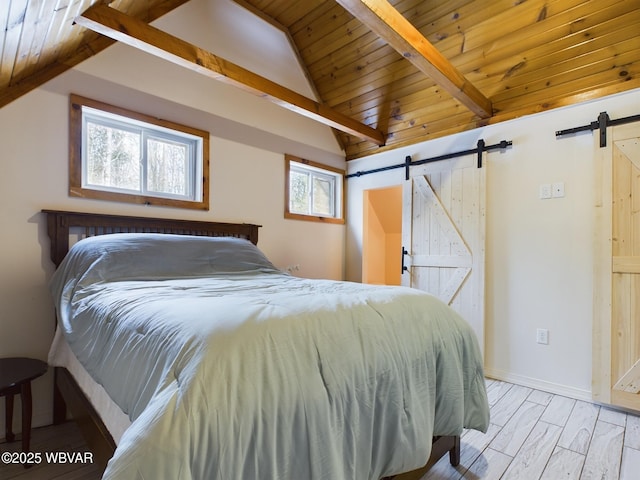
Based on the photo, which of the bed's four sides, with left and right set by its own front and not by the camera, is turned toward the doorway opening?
left

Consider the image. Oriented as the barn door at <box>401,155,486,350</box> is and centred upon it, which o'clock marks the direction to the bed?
The bed is roughly at 11 o'clock from the barn door.

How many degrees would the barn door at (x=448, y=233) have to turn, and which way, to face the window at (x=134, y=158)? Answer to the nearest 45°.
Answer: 0° — it already faces it

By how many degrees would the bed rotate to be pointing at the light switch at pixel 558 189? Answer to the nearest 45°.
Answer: approximately 90° to its left

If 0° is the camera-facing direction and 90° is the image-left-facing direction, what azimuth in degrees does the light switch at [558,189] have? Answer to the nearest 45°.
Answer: approximately 45°

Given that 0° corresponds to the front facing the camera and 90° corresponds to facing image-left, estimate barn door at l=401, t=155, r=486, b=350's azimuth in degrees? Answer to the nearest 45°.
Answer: approximately 45°

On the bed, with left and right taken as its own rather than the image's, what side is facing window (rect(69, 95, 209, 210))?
back

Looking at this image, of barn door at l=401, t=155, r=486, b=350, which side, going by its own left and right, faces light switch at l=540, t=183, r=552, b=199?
left

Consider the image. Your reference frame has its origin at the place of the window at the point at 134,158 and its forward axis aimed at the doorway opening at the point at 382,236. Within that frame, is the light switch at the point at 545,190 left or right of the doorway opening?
right

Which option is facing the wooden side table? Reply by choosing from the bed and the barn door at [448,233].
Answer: the barn door

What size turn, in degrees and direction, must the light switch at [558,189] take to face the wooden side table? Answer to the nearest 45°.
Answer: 0° — it already faces it
